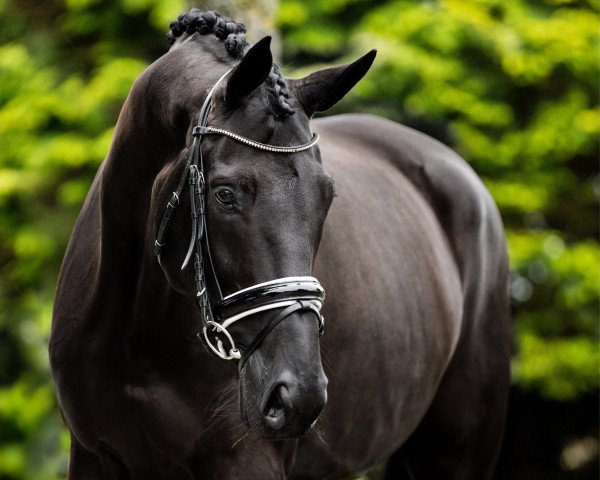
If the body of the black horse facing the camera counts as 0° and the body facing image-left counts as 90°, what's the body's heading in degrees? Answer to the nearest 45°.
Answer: approximately 45°
